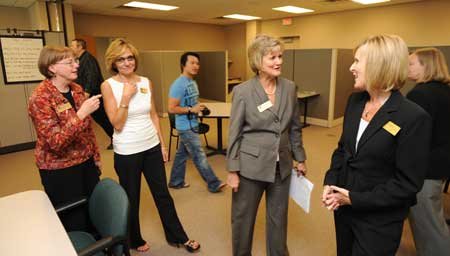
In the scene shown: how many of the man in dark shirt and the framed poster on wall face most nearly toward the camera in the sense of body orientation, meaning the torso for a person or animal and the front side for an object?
1

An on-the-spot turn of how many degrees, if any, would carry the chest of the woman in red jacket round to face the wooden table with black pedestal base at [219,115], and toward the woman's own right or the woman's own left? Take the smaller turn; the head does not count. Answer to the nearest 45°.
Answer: approximately 90° to the woman's own left

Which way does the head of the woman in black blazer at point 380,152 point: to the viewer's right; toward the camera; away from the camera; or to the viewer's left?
to the viewer's left

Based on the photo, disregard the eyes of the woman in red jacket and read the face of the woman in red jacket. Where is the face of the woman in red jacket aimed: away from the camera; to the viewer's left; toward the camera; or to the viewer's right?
to the viewer's right

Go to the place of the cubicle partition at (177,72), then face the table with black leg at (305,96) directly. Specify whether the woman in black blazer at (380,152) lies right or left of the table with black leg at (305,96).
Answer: right

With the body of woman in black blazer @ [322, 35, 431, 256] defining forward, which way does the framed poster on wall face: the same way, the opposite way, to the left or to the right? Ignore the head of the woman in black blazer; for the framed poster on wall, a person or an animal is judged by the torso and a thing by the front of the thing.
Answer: to the left

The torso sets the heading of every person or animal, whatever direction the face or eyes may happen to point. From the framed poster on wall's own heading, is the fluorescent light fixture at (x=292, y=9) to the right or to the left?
on its left

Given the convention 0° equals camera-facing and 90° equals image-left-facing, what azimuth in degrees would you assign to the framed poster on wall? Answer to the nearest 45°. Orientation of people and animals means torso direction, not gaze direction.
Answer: approximately 0°

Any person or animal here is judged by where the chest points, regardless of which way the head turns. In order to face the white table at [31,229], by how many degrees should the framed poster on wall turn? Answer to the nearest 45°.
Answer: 0° — it already faces it
